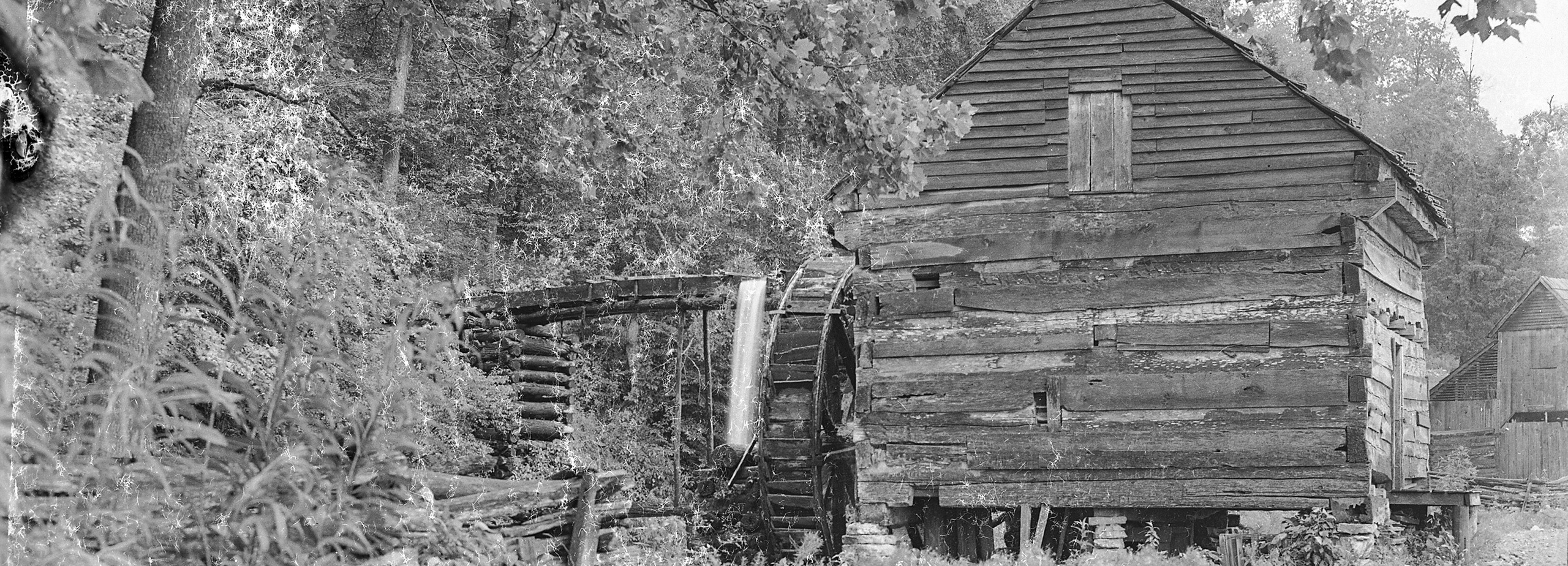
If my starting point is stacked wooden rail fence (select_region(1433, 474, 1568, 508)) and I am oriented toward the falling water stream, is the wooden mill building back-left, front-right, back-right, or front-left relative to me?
front-left

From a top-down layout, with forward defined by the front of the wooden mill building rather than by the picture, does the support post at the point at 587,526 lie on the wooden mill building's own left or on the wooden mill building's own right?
on the wooden mill building's own right

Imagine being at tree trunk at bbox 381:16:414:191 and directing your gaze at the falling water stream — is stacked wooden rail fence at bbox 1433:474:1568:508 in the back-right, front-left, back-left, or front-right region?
front-left

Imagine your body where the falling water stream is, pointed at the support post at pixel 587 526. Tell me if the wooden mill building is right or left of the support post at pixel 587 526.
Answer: left

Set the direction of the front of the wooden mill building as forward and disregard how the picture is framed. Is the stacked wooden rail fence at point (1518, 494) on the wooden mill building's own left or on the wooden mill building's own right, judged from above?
on the wooden mill building's own left

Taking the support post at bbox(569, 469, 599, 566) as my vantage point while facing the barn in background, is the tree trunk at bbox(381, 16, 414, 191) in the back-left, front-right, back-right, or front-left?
front-left

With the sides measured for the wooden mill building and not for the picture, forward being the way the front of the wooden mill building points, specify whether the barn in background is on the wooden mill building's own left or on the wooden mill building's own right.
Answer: on the wooden mill building's own left

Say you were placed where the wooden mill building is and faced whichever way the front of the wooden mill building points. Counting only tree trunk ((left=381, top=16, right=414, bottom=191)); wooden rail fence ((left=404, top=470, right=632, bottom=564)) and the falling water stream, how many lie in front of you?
0

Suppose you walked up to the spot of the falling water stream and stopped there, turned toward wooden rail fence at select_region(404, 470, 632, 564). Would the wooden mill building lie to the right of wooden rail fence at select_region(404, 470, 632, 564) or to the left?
left

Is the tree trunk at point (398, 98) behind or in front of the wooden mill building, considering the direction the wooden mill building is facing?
behind
